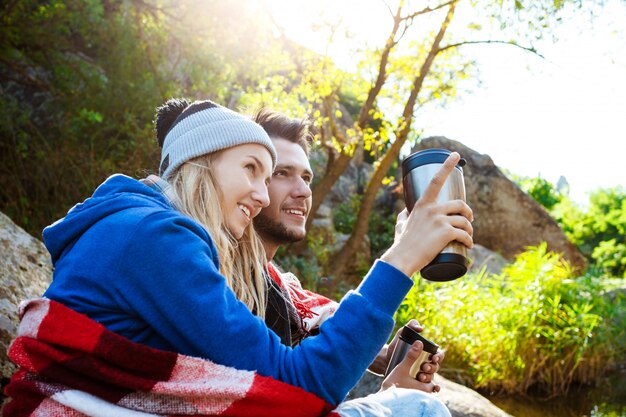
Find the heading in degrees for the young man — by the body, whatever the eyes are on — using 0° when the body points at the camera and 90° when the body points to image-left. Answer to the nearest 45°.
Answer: approximately 315°

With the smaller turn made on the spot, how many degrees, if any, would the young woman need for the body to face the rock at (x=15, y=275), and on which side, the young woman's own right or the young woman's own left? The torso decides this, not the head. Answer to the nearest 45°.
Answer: approximately 135° to the young woman's own left

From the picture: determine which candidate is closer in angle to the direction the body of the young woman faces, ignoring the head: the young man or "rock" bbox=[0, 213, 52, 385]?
the young man

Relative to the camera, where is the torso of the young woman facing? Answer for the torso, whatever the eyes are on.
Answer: to the viewer's right

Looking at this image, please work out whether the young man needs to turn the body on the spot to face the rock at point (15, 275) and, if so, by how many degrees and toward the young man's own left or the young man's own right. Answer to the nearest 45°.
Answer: approximately 90° to the young man's own right

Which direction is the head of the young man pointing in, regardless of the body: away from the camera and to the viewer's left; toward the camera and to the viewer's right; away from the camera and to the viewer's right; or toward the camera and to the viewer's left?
toward the camera and to the viewer's right

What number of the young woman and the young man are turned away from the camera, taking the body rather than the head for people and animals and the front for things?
0
